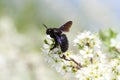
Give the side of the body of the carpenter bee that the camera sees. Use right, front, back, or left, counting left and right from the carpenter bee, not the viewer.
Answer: left
